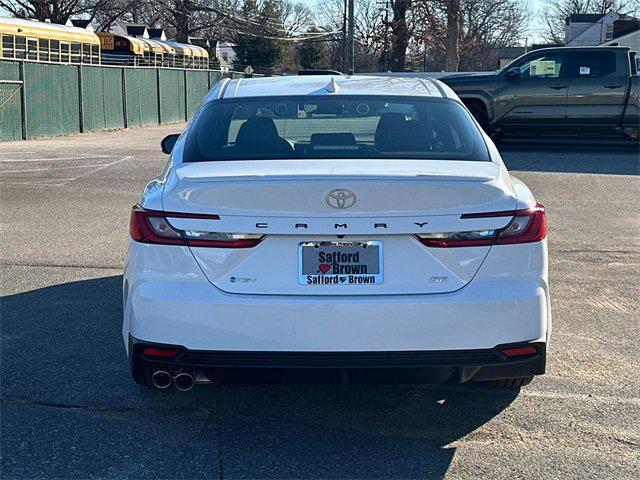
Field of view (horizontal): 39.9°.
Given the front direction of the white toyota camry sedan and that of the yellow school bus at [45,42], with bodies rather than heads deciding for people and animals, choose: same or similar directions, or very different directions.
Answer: very different directions

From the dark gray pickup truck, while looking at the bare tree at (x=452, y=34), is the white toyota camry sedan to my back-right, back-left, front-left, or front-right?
back-left

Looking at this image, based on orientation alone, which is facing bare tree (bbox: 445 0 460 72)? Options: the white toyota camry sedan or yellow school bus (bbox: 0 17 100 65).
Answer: the white toyota camry sedan

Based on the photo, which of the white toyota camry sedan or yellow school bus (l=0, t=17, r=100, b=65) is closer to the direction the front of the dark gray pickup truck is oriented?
the yellow school bus

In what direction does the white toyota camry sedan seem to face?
away from the camera

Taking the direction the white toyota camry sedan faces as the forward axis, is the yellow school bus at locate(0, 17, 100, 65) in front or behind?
in front

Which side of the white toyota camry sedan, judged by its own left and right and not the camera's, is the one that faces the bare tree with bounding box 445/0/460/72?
front

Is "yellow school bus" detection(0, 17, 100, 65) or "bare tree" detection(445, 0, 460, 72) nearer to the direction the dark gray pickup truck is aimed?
the yellow school bus

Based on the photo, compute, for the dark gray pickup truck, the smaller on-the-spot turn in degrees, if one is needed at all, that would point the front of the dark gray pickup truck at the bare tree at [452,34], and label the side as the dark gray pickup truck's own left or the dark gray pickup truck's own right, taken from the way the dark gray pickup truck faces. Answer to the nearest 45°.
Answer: approximately 90° to the dark gray pickup truck's own right

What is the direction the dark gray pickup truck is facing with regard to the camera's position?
facing to the left of the viewer

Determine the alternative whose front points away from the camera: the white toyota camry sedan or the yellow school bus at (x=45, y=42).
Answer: the white toyota camry sedan

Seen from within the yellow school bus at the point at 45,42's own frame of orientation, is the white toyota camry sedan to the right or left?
on its left

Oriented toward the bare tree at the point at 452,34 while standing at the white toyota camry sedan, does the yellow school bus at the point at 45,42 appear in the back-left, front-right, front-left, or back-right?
front-left

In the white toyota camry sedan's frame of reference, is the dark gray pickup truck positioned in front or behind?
in front

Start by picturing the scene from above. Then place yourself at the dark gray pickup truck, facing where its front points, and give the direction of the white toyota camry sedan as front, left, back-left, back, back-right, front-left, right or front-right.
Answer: left
